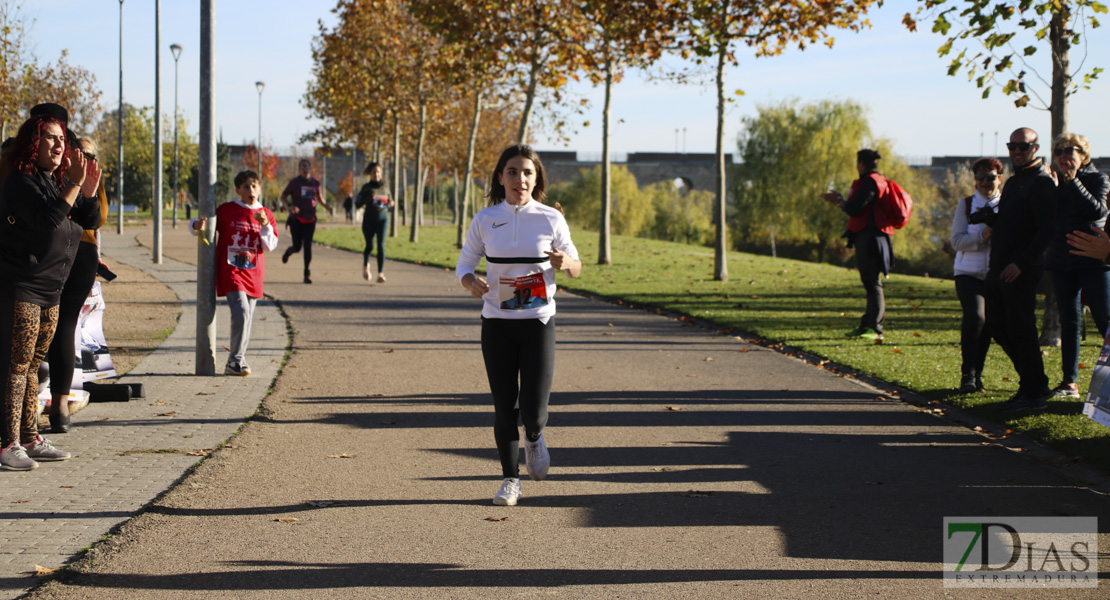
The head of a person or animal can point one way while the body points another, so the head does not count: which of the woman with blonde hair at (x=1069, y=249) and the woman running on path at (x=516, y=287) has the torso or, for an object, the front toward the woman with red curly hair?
the woman with blonde hair

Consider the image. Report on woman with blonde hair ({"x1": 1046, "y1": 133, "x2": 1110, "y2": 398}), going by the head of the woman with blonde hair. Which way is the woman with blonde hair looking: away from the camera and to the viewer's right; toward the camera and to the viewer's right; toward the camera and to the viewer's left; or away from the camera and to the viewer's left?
toward the camera and to the viewer's left

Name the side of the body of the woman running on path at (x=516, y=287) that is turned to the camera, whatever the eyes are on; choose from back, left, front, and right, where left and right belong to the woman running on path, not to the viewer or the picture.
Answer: front

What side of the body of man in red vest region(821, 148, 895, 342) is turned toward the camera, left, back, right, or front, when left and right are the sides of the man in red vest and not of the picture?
left

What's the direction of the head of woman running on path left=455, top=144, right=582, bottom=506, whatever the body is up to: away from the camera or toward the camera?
toward the camera

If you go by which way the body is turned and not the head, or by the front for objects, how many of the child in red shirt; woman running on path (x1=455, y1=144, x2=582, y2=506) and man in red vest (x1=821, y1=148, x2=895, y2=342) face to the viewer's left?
1

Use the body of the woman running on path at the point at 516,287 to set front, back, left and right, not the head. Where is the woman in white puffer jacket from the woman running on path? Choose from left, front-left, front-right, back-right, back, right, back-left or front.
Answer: back-left

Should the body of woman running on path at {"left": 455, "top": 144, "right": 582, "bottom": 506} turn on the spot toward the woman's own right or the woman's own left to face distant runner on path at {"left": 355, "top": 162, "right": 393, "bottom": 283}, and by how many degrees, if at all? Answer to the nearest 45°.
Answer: approximately 180°

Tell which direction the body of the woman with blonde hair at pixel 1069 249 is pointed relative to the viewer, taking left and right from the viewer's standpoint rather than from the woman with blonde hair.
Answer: facing the viewer and to the left of the viewer

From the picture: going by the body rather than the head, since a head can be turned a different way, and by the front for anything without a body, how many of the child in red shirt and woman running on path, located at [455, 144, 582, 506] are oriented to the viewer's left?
0

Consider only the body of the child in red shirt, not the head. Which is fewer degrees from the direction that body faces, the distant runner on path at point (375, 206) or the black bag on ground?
the black bag on ground

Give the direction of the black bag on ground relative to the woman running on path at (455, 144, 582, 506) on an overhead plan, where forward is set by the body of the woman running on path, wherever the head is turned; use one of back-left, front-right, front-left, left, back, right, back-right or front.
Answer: back-right
